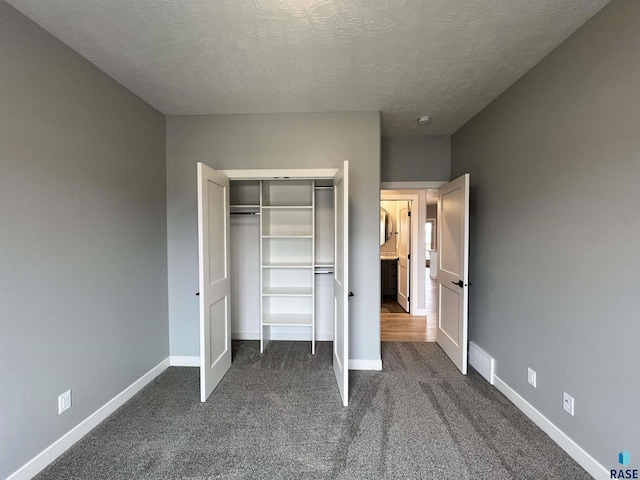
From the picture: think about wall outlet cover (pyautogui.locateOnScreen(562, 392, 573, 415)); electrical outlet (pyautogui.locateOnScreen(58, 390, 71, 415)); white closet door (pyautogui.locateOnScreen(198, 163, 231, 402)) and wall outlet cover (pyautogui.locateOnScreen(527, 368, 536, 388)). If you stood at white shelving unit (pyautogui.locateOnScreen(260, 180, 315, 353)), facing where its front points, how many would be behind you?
0

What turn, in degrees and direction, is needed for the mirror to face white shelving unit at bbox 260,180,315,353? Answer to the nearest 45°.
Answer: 0° — it already faces it

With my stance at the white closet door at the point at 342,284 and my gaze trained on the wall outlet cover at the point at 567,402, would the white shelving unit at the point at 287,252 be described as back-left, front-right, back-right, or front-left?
back-left

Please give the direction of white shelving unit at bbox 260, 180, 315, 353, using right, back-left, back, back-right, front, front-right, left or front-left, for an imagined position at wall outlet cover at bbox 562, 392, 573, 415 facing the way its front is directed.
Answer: front-right

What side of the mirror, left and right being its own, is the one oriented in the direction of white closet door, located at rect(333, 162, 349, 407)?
front

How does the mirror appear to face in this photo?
toward the camera

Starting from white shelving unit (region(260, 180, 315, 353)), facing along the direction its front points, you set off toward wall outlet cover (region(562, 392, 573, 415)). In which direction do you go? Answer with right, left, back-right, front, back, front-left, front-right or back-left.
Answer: front-left

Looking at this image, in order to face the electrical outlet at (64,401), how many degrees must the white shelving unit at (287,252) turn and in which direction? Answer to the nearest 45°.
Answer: approximately 45° to its right

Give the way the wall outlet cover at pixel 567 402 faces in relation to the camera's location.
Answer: facing the viewer and to the left of the viewer

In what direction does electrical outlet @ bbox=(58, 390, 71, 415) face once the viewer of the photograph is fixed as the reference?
facing the viewer and to the right of the viewer

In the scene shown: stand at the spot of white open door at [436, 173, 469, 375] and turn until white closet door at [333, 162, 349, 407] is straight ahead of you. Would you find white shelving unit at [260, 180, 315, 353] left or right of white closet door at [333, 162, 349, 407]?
right

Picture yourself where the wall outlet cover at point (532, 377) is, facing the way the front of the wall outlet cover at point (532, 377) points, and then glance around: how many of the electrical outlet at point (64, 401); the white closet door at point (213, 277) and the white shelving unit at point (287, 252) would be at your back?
0

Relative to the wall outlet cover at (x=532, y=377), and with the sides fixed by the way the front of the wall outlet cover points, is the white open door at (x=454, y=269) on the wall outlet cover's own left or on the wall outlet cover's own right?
on the wall outlet cover's own right

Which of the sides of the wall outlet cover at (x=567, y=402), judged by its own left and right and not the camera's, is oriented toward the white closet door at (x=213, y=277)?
front

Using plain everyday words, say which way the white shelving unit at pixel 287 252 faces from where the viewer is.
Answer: facing the viewer

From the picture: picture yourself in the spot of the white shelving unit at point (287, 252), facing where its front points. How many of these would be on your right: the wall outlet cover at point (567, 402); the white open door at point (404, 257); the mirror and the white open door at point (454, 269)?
0
